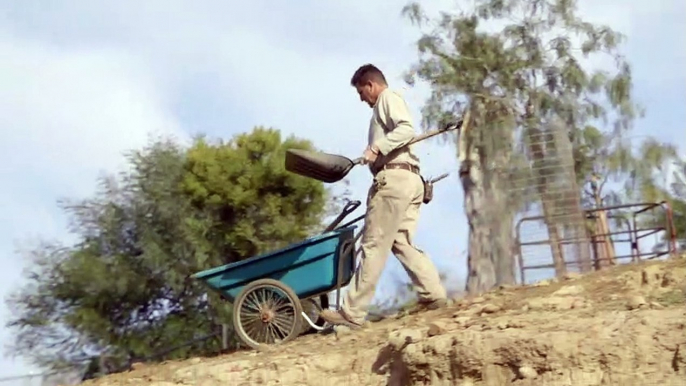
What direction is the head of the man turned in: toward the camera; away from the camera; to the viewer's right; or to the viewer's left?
to the viewer's left

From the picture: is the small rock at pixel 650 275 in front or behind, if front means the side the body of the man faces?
behind

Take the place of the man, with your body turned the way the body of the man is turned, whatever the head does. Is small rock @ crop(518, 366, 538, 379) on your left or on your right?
on your left

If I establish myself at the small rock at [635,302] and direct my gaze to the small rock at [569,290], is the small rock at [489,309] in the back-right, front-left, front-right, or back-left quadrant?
front-left

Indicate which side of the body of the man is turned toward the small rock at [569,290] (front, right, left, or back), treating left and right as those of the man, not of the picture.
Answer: back

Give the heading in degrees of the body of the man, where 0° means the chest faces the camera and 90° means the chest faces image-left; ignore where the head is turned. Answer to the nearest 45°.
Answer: approximately 90°

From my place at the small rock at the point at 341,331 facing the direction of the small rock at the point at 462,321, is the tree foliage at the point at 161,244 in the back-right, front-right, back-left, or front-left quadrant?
back-left

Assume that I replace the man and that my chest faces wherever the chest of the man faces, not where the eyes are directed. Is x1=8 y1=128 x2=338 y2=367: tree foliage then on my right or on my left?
on my right

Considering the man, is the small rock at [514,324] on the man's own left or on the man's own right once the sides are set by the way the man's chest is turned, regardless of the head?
on the man's own left
